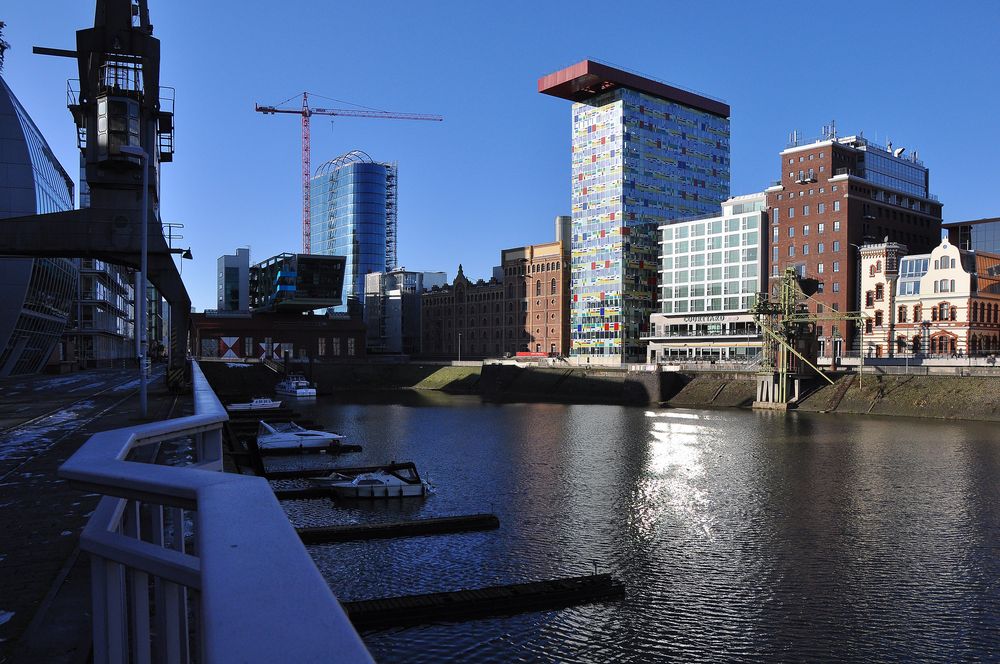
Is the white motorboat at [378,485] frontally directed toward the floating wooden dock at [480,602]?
no
